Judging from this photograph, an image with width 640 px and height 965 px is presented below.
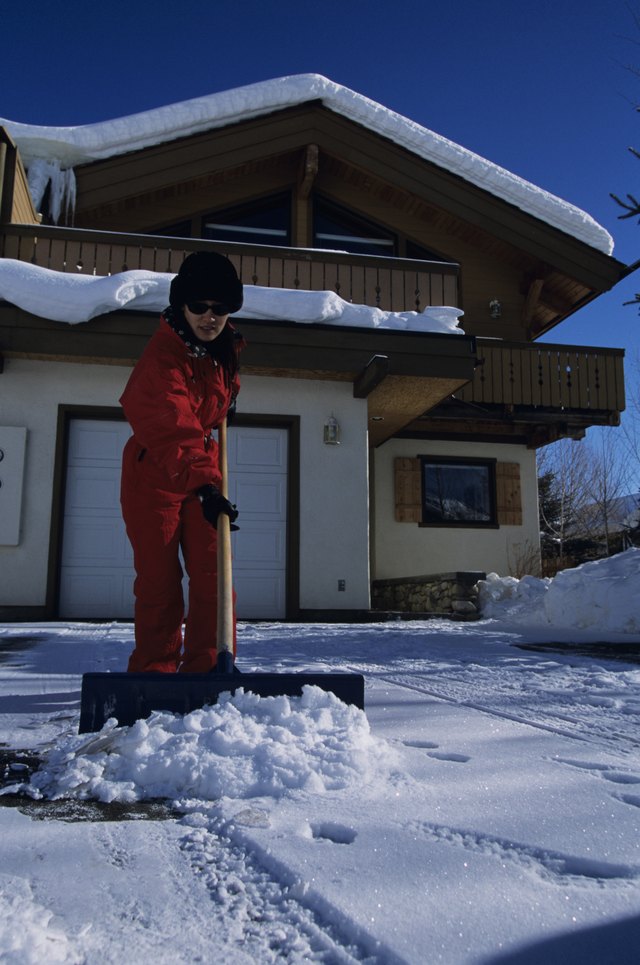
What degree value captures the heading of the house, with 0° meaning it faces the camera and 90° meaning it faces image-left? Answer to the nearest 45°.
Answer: approximately 0°

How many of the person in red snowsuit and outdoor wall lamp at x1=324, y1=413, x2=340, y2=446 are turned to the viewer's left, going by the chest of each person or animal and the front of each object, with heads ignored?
0

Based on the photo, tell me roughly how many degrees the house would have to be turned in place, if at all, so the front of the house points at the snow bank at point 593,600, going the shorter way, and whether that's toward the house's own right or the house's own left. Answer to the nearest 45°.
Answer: approximately 45° to the house's own left

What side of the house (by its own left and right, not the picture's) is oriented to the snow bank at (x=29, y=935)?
front

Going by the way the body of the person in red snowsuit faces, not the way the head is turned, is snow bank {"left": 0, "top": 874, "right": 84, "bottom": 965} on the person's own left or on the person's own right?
on the person's own right

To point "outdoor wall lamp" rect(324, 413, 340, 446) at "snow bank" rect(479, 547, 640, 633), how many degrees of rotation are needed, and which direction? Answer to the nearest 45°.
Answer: approximately 45° to its left

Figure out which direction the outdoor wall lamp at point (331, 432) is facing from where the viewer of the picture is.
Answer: facing the viewer

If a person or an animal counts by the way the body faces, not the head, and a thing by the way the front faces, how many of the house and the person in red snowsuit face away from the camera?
0

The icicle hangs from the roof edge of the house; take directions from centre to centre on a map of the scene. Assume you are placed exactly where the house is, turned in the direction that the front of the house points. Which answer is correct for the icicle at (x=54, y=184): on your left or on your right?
on your right

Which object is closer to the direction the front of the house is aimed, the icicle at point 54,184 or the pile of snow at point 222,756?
the pile of snow

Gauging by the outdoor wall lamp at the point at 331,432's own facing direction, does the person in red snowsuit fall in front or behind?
in front

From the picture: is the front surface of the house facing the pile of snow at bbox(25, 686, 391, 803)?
yes

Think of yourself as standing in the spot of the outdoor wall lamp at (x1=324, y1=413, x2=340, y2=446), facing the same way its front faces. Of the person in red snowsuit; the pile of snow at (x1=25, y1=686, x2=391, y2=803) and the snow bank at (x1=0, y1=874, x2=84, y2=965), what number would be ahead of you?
3
